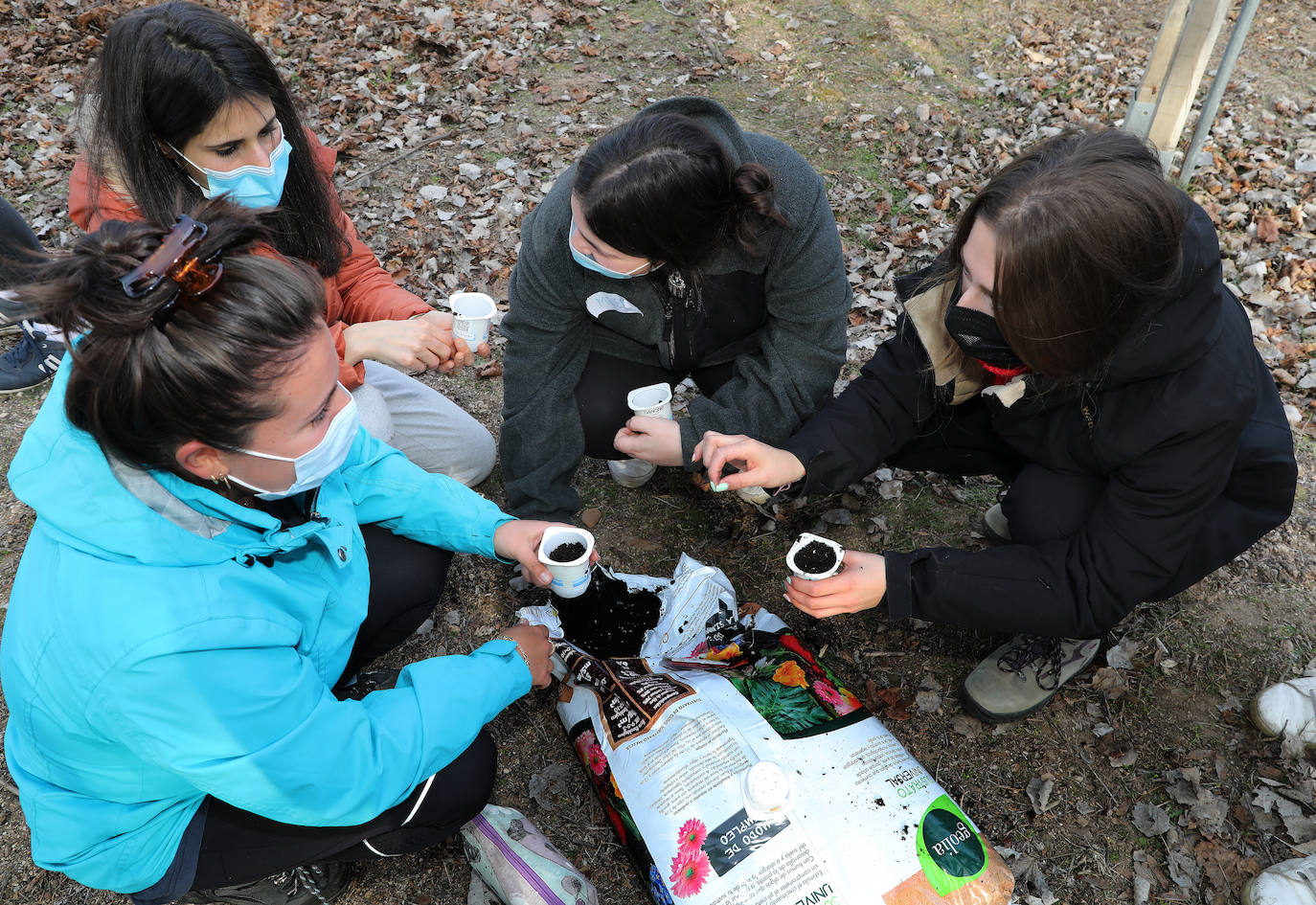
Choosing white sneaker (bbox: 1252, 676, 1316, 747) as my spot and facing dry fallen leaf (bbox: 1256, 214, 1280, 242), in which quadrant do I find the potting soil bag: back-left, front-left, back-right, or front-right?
back-left

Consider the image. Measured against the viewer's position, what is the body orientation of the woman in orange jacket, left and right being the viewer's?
facing the viewer and to the right of the viewer

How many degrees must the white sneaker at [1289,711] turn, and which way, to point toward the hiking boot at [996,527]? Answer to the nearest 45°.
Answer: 0° — it already faces it

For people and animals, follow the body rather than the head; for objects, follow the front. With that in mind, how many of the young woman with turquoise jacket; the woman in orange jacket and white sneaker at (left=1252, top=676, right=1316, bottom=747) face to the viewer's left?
1

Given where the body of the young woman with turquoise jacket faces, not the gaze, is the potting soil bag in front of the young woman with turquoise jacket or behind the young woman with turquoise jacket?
in front

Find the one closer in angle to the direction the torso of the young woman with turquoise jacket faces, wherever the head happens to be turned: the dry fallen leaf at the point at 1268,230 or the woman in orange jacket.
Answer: the dry fallen leaf

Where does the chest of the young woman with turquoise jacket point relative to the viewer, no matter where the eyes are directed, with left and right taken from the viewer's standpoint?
facing to the right of the viewer

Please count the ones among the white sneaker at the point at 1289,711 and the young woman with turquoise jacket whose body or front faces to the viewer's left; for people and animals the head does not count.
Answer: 1

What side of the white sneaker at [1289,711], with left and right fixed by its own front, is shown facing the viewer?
left

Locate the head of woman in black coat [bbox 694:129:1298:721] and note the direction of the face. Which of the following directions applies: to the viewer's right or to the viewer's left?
to the viewer's left

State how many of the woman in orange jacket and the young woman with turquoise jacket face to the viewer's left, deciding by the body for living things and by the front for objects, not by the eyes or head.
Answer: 0

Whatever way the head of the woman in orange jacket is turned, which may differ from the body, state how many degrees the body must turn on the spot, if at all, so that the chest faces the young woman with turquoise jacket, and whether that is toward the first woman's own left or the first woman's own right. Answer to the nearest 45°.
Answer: approximately 45° to the first woman's own right

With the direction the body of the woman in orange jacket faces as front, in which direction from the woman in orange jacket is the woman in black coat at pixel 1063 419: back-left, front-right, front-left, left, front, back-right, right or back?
front

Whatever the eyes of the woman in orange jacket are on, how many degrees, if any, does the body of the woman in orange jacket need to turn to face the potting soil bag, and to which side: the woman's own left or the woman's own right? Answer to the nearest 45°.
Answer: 0° — they already face it

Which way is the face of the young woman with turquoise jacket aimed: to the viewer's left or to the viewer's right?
to the viewer's right

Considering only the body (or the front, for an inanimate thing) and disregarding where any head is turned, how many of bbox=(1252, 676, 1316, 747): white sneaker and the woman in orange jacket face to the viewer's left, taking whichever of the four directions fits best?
1
